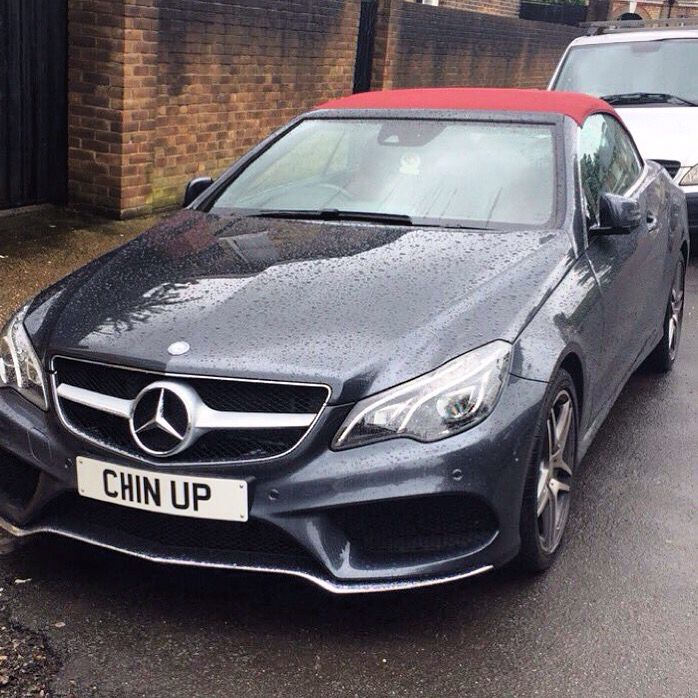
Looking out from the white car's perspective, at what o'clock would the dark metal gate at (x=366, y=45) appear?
The dark metal gate is roughly at 4 o'clock from the white car.

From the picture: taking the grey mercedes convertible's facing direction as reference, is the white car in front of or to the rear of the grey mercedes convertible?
to the rear

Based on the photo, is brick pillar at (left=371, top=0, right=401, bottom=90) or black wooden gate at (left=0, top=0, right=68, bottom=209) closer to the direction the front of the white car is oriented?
the black wooden gate

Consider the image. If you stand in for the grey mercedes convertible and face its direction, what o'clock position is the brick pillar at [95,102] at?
The brick pillar is roughly at 4 o'clock from the grey mercedes convertible.

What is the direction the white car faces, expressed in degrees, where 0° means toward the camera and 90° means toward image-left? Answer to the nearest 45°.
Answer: approximately 0°

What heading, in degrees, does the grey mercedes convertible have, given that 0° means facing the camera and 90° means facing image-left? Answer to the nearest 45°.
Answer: approximately 45°

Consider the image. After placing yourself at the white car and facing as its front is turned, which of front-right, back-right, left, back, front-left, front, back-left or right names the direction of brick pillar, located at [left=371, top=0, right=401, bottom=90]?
back-right

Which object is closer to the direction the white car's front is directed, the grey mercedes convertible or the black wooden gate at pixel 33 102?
the grey mercedes convertible

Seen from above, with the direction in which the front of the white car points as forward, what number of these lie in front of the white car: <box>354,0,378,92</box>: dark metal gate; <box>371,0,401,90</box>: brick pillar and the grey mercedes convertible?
1
